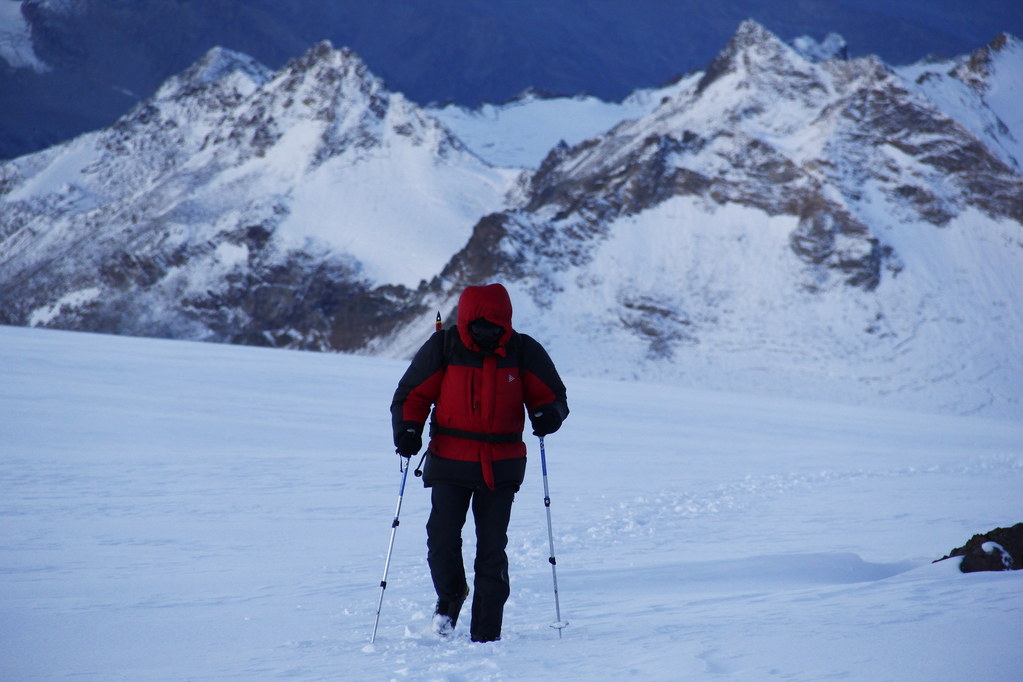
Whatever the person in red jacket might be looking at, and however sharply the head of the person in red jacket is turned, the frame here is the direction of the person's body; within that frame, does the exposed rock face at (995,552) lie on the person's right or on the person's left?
on the person's left

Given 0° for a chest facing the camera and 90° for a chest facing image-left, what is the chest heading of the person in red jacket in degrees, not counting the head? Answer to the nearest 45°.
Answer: approximately 0°
